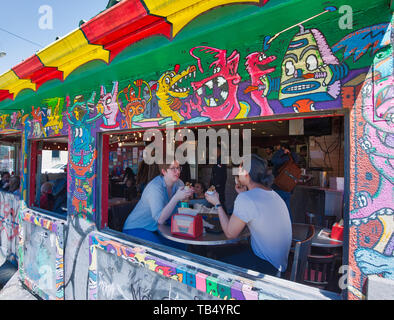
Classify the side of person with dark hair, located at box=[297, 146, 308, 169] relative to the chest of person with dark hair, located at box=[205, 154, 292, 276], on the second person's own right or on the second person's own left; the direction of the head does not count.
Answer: on the second person's own right

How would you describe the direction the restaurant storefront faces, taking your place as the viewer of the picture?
facing the viewer and to the left of the viewer

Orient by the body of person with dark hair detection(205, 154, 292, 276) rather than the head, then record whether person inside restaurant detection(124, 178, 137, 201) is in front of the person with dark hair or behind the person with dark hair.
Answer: in front

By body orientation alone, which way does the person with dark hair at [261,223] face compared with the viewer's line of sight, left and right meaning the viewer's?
facing away from the viewer and to the left of the viewer
